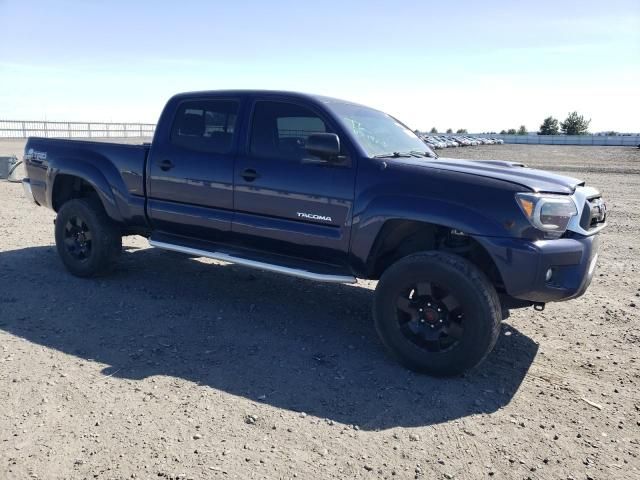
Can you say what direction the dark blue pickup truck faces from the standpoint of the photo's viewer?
facing the viewer and to the right of the viewer
